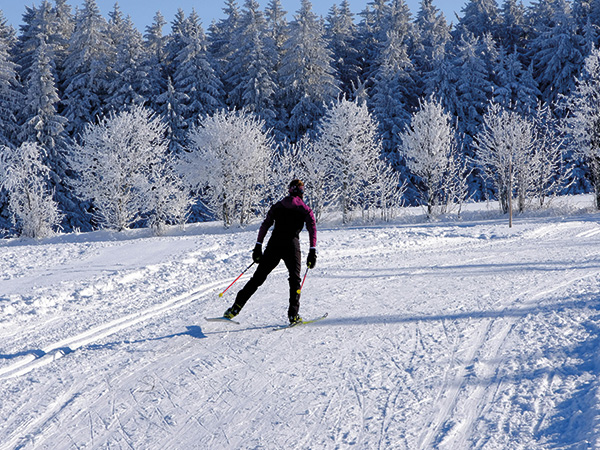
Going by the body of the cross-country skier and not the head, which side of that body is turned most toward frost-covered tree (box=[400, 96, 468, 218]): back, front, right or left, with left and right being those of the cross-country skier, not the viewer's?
front

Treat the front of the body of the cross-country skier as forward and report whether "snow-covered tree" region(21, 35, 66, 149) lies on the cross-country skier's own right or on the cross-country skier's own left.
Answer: on the cross-country skier's own left

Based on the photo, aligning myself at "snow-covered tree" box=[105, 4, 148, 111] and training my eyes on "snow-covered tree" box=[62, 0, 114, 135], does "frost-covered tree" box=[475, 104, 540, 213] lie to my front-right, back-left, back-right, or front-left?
back-left

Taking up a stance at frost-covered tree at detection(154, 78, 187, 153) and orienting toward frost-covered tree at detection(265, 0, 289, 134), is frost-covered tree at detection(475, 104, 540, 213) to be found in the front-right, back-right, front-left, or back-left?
front-right

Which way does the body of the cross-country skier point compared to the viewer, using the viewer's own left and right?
facing away from the viewer and to the right of the viewer

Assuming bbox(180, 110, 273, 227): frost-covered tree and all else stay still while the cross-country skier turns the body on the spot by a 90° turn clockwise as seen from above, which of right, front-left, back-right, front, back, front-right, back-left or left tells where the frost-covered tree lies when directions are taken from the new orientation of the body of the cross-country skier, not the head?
back-left

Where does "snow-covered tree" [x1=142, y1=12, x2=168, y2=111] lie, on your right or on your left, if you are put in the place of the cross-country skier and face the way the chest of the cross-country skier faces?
on your left

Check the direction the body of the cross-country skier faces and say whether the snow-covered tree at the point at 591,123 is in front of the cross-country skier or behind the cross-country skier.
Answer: in front

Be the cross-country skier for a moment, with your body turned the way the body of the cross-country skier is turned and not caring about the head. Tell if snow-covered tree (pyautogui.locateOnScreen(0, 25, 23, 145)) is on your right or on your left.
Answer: on your left

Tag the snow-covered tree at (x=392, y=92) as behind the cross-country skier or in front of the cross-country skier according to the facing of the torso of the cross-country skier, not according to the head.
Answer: in front

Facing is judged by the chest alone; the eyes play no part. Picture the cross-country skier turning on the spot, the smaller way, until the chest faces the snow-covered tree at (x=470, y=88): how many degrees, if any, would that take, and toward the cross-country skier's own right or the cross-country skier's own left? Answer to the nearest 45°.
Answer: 0° — they already face it

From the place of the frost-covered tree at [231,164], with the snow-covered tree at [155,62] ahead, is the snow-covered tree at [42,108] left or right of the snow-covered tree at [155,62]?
left

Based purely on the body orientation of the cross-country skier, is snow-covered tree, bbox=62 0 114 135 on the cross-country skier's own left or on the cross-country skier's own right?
on the cross-country skier's own left

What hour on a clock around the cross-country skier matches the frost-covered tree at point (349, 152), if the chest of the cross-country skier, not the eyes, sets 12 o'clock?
The frost-covered tree is roughly at 11 o'clock from the cross-country skier.
